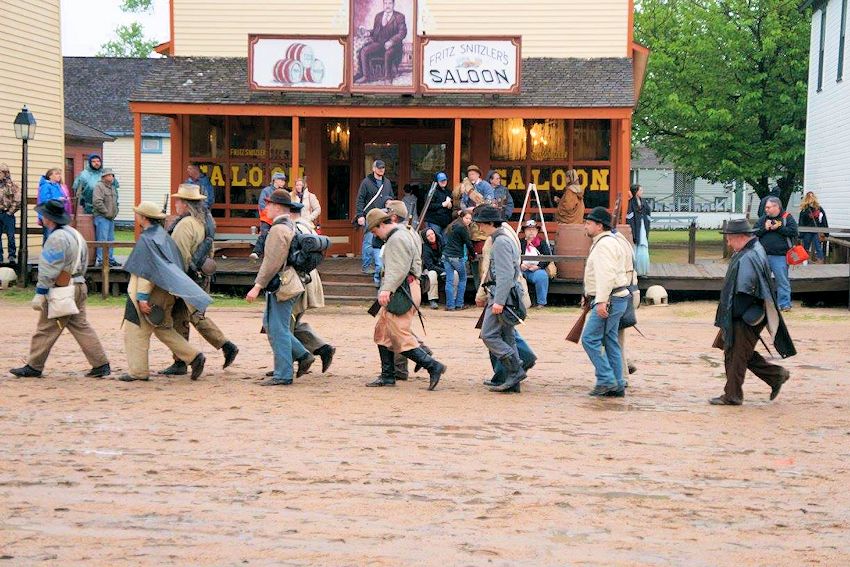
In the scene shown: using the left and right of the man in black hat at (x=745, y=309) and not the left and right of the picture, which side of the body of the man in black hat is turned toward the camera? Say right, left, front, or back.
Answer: left

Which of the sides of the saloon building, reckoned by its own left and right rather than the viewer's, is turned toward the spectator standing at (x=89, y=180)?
right

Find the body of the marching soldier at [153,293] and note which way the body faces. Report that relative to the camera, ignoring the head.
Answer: to the viewer's left

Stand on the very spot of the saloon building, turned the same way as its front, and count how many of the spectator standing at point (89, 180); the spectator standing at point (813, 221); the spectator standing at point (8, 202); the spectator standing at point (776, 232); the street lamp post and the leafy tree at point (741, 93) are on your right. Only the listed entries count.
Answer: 3

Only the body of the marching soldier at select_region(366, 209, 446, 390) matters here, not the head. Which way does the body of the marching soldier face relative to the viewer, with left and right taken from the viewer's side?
facing to the left of the viewer

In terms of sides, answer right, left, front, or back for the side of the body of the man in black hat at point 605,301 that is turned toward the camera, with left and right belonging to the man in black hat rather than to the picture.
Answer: left

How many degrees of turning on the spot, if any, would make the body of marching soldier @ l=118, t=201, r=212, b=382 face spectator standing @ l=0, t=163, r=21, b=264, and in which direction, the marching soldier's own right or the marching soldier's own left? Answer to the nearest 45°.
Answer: approximately 90° to the marching soldier's own right

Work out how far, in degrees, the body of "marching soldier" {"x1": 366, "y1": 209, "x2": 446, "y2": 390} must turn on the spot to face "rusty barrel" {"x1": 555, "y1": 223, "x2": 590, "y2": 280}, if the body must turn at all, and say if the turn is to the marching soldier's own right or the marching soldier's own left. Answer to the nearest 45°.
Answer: approximately 90° to the marching soldier's own right

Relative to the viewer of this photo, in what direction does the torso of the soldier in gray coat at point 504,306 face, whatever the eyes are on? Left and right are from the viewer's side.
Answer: facing to the left of the viewer

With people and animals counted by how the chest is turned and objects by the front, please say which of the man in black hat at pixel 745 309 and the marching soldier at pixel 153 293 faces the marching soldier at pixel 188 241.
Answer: the man in black hat

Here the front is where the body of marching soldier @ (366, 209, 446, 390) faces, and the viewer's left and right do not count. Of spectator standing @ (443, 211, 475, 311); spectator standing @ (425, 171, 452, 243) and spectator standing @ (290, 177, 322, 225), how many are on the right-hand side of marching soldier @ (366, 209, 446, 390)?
3

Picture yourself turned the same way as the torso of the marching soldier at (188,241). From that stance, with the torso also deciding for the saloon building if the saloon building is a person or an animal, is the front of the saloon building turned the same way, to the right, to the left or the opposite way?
to the left
